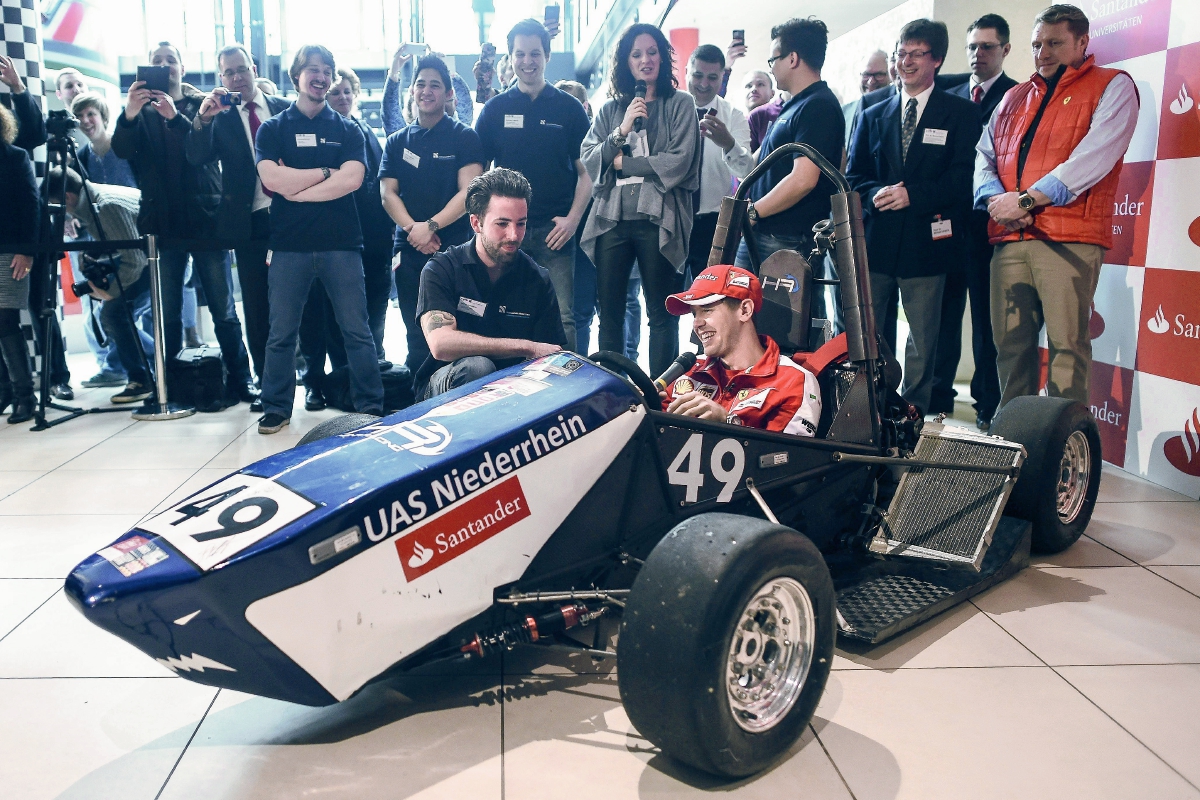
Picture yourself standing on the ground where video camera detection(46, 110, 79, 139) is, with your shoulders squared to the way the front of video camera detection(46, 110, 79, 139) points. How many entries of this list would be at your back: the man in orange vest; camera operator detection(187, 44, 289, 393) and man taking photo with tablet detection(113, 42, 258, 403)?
0

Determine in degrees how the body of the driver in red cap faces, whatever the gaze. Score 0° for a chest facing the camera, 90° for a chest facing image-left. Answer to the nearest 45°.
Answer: approximately 45°

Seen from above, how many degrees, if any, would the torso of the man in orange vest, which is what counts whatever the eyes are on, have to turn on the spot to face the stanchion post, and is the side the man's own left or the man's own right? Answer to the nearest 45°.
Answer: approximately 45° to the man's own right

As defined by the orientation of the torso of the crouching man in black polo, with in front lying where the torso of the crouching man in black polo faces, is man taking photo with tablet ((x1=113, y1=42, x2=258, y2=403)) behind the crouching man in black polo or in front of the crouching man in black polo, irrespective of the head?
behind

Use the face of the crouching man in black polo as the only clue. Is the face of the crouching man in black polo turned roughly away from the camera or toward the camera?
toward the camera

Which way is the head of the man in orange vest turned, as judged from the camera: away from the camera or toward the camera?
toward the camera

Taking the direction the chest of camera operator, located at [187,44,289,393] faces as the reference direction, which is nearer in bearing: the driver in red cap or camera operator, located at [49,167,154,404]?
the driver in red cap

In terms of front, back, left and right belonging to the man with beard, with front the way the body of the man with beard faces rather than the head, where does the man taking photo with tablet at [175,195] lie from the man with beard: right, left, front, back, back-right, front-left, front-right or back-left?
back-right

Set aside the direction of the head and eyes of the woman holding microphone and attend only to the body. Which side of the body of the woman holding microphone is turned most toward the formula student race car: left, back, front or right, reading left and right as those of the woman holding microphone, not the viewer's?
front

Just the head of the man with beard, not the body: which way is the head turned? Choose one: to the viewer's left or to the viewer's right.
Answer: to the viewer's right

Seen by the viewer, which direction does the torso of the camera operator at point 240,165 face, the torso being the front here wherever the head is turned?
toward the camera

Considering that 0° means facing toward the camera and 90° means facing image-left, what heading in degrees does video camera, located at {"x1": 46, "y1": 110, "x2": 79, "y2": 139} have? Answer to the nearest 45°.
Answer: approximately 270°

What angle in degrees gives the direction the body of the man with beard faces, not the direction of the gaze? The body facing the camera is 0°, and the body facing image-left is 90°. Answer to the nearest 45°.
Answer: approximately 0°
